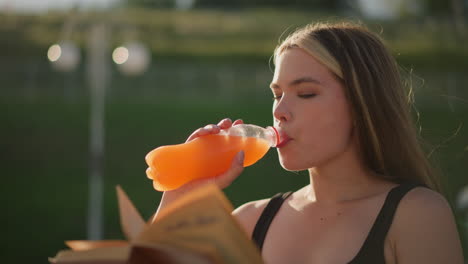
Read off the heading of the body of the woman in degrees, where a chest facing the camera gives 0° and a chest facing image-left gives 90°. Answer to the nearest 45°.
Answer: approximately 45°

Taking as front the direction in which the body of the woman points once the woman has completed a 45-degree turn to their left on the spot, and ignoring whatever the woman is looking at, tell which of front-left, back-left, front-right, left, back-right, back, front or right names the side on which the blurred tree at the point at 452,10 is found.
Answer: back

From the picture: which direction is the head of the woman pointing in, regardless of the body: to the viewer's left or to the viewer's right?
to the viewer's left
